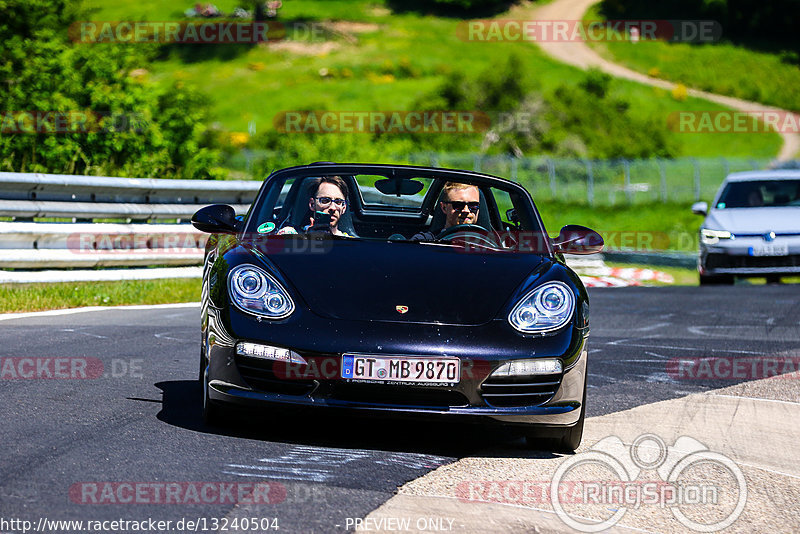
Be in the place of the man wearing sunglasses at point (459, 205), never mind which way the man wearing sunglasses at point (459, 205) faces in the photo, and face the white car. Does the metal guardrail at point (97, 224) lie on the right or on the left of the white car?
left

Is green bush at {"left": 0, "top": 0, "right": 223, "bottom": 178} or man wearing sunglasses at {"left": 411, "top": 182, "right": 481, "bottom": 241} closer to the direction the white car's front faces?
the man wearing sunglasses

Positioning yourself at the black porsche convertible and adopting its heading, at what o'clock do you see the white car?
The white car is roughly at 7 o'clock from the black porsche convertible.

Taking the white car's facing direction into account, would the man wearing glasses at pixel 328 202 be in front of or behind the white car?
in front

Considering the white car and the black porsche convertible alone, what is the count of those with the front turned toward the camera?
2

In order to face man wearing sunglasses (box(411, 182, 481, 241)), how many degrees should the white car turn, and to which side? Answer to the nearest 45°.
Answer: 0° — it already faces them

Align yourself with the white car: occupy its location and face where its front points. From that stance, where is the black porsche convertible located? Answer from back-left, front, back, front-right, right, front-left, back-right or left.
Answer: front

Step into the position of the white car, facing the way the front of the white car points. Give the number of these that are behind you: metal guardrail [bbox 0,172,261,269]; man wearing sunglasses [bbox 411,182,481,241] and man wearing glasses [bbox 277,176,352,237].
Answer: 0

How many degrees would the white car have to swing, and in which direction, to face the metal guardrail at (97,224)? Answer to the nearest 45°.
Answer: approximately 45° to its right

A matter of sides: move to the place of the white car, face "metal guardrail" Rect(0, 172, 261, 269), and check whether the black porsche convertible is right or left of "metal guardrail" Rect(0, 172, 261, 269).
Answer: left

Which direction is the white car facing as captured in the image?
toward the camera

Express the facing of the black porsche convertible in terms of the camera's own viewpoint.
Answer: facing the viewer

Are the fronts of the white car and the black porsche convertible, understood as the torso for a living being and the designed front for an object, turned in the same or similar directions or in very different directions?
same or similar directions

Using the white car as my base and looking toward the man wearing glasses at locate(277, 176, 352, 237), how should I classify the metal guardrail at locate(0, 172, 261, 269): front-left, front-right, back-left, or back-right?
front-right

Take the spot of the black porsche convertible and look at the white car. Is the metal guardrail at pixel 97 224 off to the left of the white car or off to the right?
left
